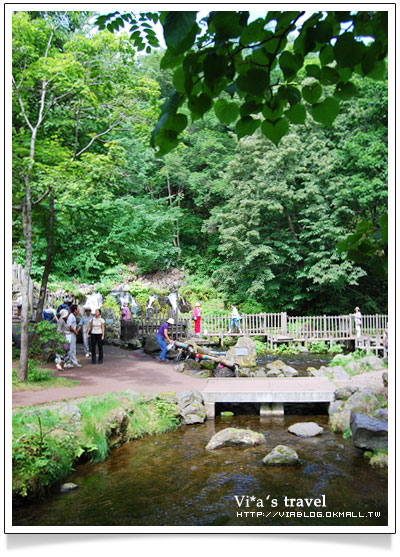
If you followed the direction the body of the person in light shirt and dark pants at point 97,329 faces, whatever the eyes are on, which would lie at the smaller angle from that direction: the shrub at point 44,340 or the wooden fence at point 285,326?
the shrub

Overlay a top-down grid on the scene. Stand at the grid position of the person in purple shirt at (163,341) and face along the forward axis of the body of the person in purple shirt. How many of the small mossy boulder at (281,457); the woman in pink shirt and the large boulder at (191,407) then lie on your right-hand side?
2

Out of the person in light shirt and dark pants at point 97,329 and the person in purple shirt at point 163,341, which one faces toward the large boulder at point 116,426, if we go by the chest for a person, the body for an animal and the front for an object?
the person in light shirt and dark pants

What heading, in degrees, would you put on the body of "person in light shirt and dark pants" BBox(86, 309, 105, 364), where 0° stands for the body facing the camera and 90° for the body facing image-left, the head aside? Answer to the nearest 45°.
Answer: approximately 0°

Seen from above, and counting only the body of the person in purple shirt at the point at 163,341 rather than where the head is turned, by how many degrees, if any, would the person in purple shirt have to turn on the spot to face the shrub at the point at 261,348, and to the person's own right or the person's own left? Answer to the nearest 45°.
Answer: approximately 45° to the person's own left

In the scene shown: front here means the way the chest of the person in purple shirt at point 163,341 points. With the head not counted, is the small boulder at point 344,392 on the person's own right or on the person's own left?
on the person's own right

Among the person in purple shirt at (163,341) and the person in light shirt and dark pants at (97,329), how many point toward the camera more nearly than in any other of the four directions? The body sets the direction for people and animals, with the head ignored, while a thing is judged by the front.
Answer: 1

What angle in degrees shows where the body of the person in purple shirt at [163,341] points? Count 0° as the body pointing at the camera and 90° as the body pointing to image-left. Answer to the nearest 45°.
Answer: approximately 270°

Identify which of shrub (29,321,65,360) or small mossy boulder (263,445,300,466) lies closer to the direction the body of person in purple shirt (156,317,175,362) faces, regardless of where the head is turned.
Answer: the small mossy boulder

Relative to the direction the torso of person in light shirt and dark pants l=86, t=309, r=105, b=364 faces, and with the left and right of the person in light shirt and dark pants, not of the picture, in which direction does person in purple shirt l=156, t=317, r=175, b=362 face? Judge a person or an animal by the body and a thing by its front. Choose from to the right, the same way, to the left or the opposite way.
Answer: to the left

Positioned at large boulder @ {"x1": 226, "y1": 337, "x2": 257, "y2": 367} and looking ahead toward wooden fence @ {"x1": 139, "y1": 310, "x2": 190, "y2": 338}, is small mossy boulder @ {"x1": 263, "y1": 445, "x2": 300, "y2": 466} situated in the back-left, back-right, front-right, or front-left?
back-left

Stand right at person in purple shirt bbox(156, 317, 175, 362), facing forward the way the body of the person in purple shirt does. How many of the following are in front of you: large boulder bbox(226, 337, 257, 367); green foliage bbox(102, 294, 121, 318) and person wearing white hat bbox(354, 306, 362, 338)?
2
